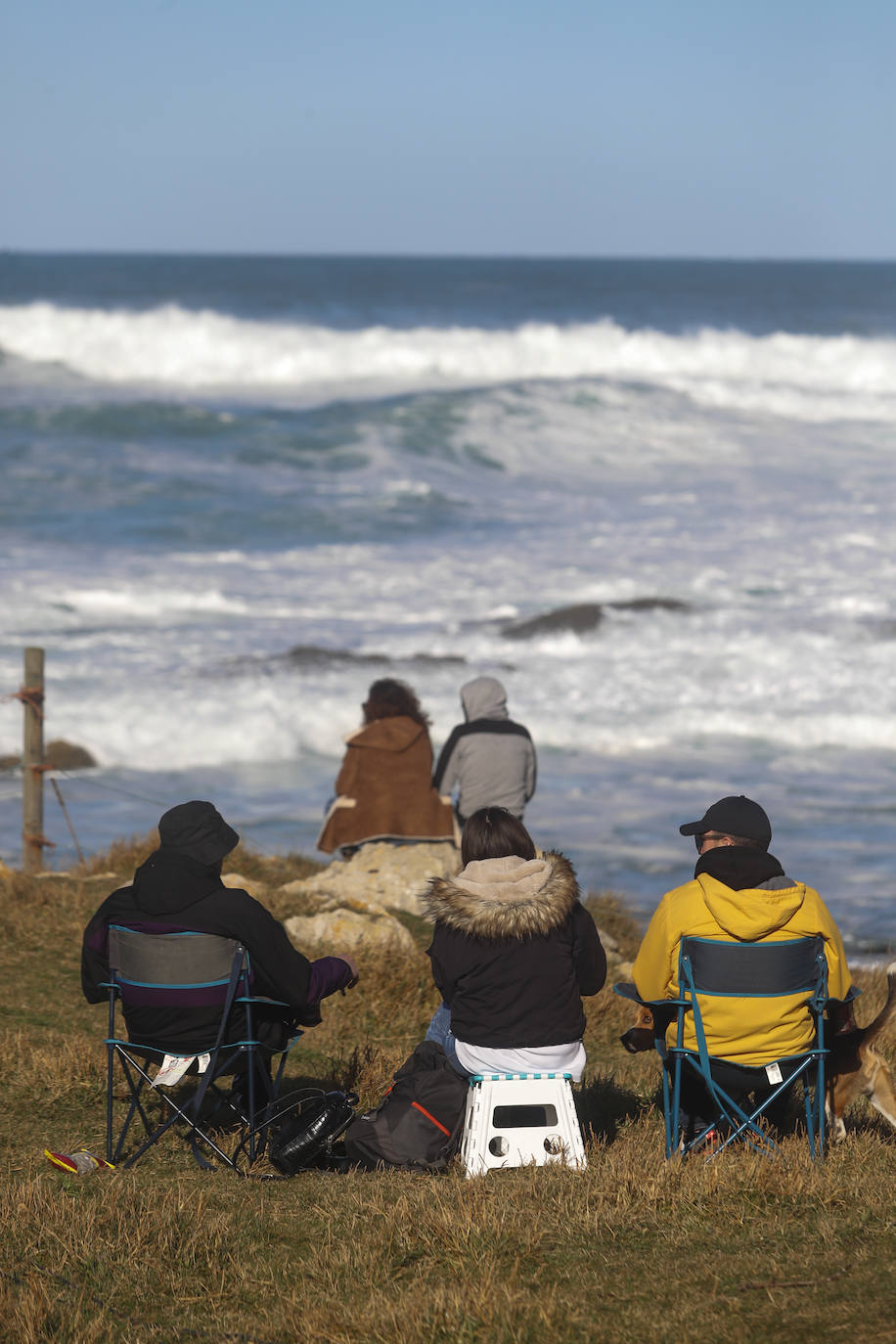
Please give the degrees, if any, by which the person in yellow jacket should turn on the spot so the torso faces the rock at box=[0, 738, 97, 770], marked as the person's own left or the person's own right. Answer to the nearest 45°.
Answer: approximately 45° to the person's own left

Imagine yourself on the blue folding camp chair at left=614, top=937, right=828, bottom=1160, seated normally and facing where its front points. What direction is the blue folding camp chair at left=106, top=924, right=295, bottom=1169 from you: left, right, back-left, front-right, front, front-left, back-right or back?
left

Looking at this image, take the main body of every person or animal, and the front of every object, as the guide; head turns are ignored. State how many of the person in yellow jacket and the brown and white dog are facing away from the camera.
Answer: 1

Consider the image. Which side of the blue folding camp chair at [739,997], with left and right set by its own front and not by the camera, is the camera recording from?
back

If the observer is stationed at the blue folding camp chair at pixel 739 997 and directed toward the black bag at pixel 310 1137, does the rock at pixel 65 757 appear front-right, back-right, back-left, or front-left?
front-right

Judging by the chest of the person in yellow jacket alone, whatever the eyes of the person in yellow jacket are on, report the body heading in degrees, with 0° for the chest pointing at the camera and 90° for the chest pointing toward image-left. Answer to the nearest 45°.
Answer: approximately 180°

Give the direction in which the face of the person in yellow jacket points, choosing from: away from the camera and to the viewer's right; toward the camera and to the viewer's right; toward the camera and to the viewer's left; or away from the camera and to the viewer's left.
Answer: away from the camera and to the viewer's left

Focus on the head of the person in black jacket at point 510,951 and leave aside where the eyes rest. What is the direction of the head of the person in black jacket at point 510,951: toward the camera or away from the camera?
away from the camera

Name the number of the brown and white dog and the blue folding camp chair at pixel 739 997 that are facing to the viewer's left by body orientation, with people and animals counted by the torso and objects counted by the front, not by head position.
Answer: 1

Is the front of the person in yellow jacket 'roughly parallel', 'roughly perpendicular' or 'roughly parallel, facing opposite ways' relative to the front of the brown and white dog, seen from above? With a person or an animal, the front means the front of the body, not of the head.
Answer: roughly perpendicular

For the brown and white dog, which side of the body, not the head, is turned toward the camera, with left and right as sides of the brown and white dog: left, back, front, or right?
left

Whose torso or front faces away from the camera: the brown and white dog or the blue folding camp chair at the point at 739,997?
the blue folding camp chair

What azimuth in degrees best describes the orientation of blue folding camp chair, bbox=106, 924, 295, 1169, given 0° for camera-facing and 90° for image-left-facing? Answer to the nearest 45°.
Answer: approximately 225°

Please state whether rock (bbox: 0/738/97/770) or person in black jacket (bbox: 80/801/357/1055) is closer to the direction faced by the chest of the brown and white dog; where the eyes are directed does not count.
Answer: the person in black jacket
